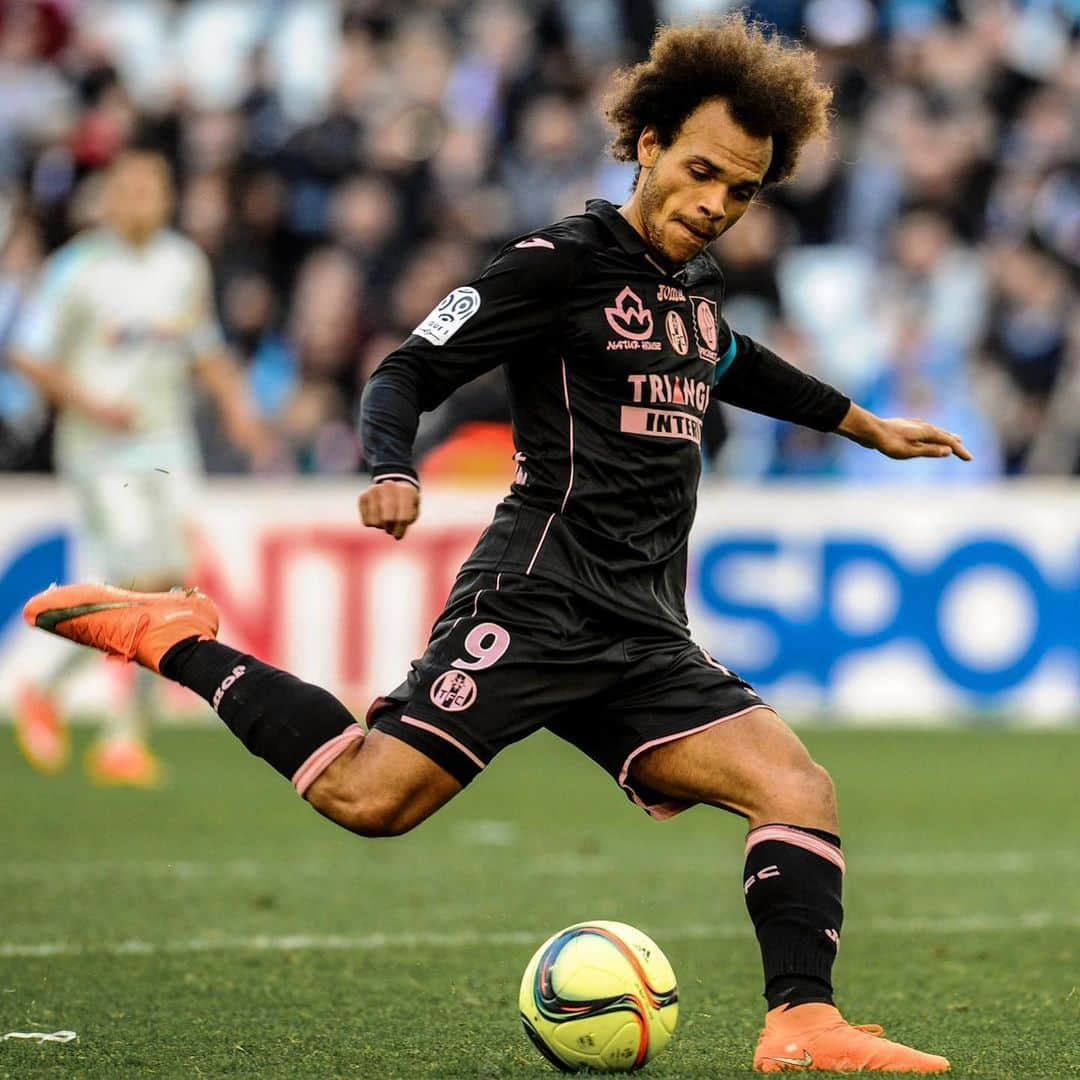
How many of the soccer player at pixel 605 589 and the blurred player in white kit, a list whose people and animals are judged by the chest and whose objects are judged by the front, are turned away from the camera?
0

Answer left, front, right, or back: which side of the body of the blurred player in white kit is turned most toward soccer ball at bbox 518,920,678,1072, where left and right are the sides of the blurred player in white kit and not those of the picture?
front
